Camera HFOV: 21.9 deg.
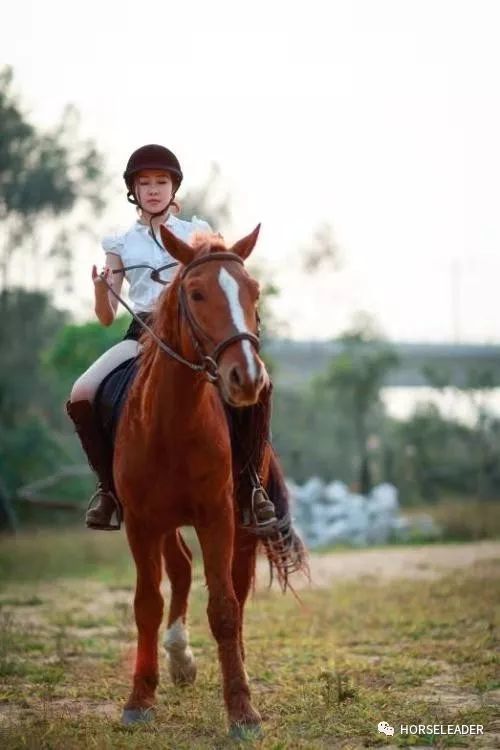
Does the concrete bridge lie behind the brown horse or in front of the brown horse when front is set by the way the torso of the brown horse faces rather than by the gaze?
behind

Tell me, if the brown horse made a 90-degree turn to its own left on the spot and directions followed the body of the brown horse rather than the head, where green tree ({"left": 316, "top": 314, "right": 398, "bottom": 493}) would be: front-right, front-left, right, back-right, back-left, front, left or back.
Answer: left

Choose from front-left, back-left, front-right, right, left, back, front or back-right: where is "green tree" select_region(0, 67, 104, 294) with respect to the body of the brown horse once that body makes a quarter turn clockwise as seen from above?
right

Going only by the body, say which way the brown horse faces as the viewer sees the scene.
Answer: toward the camera
